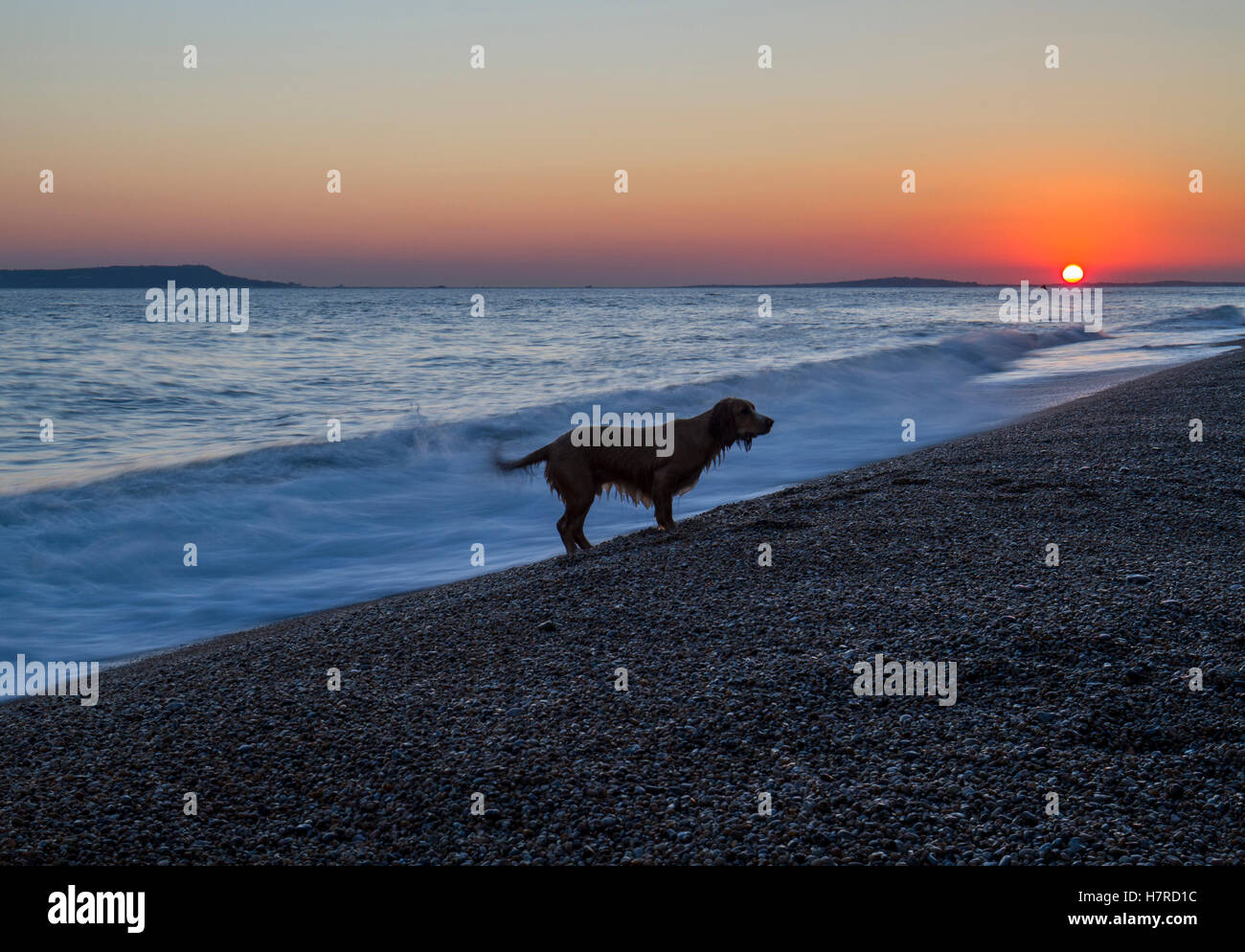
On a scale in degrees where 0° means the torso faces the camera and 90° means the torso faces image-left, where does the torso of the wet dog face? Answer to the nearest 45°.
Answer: approximately 270°
